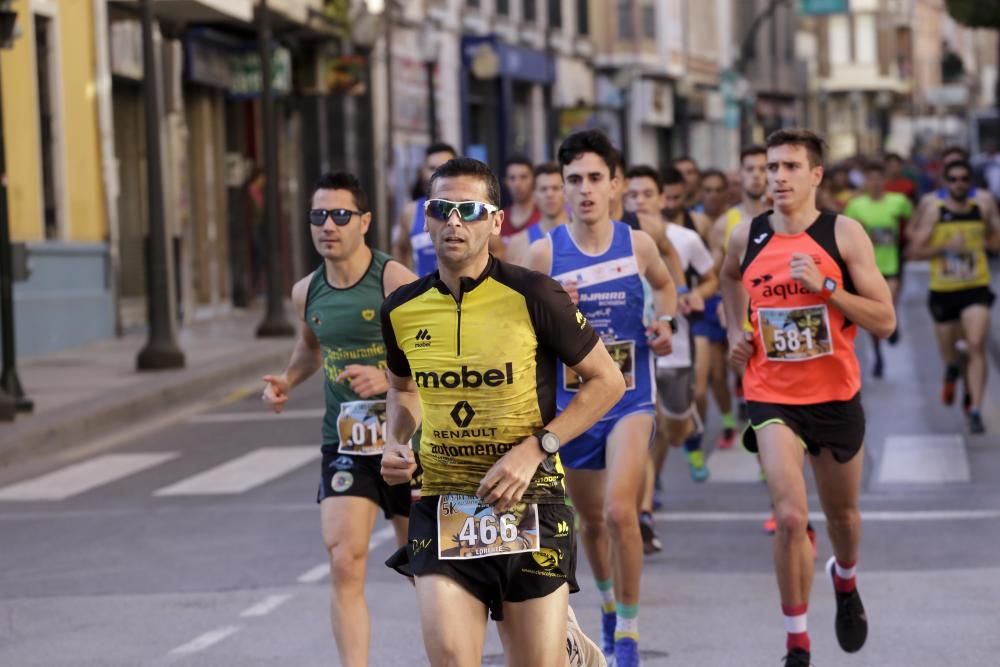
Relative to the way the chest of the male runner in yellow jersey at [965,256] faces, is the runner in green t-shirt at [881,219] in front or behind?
behind

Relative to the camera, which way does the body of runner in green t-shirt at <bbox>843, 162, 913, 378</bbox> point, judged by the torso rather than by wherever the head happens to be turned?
toward the camera

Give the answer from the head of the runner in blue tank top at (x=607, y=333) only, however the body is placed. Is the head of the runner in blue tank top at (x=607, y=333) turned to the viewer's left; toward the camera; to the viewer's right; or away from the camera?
toward the camera

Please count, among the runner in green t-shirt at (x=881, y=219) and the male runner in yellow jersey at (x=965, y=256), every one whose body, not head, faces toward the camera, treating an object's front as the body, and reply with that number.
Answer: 2

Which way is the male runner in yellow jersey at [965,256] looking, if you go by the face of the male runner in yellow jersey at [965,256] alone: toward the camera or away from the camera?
toward the camera

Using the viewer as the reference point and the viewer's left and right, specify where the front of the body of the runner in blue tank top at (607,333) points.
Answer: facing the viewer

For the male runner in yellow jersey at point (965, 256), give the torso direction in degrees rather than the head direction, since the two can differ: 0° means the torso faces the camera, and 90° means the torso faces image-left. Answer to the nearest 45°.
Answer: approximately 0°

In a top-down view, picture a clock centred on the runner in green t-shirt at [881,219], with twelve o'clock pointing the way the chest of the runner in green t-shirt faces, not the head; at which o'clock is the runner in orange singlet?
The runner in orange singlet is roughly at 12 o'clock from the runner in green t-shirt.

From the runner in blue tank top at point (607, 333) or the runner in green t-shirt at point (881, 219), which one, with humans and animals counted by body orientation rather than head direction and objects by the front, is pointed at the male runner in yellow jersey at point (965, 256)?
the runner in green t-shirt

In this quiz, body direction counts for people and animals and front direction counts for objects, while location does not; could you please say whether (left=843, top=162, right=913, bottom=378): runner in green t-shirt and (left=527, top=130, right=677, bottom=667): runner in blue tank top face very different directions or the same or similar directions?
same or similar directions

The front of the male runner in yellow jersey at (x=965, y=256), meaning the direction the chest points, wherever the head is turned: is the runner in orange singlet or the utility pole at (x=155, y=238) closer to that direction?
the runner in orange singlet

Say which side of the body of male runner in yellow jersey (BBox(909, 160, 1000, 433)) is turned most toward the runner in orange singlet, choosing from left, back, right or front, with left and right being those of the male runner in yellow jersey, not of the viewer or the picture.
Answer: front

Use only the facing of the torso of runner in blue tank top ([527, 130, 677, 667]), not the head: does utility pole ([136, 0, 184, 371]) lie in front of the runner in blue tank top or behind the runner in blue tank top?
behind

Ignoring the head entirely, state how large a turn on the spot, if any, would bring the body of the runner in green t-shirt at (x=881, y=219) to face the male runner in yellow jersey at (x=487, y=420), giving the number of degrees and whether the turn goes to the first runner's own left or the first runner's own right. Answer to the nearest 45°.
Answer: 0° — they already face them

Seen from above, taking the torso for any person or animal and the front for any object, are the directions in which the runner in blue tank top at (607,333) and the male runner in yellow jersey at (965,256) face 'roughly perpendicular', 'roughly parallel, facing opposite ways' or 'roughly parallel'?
roughly parallel

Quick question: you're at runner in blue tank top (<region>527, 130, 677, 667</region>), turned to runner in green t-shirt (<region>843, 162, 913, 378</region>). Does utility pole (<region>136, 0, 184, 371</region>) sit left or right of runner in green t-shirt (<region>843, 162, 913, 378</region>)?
left

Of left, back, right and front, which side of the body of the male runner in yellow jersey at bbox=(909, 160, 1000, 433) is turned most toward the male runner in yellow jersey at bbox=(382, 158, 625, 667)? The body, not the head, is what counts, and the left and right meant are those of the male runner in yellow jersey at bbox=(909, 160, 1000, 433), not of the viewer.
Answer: front
